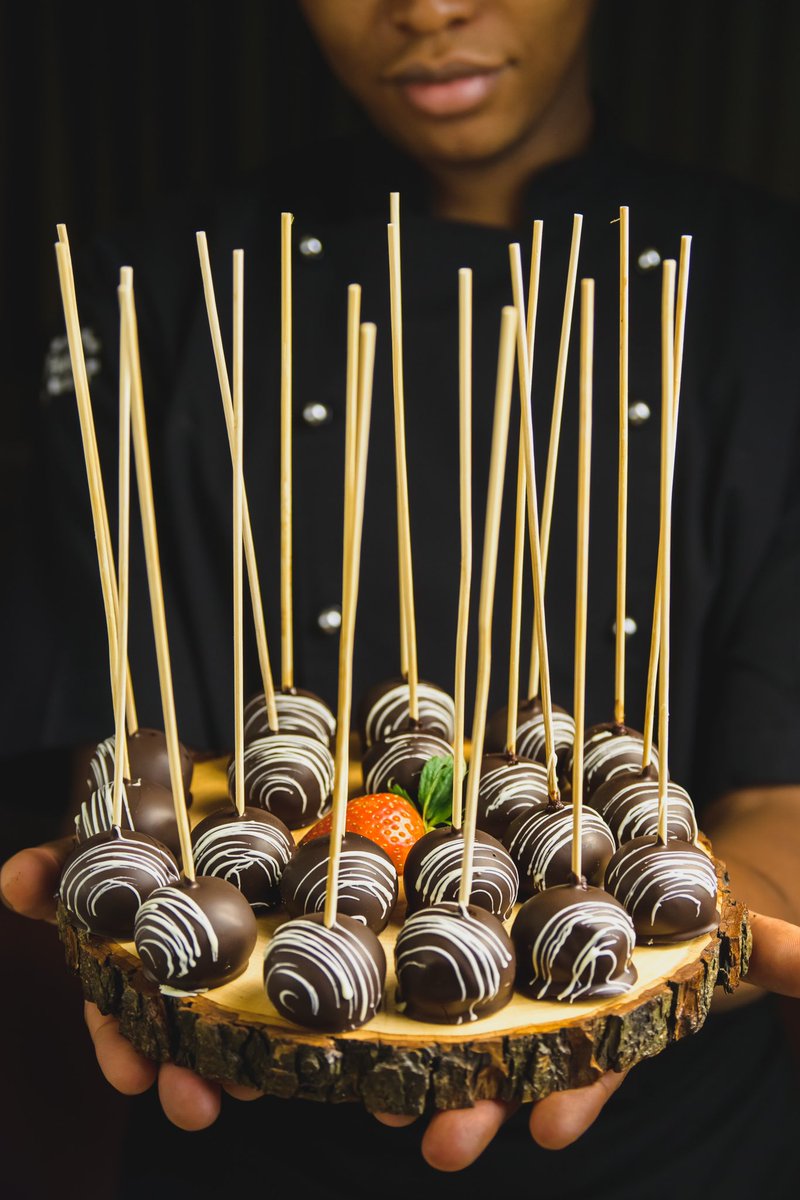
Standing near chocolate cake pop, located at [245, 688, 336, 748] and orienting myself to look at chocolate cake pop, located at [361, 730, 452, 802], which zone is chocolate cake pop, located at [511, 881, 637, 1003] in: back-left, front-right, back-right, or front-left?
front-right

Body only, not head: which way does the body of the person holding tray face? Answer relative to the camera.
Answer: toward the camera
